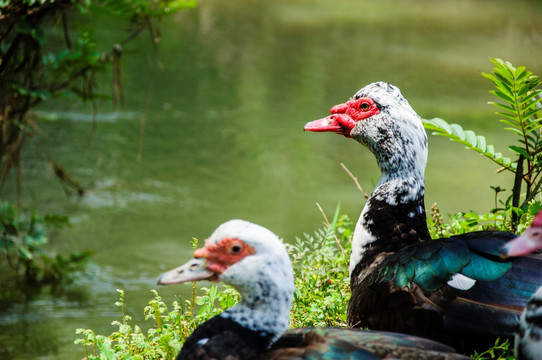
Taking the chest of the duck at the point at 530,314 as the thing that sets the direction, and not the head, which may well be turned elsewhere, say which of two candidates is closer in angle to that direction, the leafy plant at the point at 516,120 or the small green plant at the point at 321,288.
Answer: the small green plant

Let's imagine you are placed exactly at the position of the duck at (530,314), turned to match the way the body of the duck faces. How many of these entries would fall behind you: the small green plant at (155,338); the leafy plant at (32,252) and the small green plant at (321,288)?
0

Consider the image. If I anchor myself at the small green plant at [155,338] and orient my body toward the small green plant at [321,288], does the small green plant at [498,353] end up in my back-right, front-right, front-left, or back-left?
front-right

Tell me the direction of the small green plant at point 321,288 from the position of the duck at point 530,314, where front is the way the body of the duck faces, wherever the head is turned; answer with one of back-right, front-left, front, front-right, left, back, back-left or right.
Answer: front-right

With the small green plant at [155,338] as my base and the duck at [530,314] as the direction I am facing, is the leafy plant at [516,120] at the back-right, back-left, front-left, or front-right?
front-left

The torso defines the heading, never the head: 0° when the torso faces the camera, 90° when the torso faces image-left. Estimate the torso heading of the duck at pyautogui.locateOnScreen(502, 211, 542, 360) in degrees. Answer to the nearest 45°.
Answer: approximately 90°

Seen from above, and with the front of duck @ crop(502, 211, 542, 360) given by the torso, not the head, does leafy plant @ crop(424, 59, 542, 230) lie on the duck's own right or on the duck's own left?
on the duck's own right

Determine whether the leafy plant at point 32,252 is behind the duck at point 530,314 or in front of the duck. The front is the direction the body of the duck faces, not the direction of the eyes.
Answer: in front

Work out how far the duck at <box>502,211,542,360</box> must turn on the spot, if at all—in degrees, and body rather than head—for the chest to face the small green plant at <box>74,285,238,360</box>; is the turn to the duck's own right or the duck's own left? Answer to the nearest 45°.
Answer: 0° — it already faces it

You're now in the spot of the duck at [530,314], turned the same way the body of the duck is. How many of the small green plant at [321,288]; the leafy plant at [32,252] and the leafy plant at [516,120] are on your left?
0

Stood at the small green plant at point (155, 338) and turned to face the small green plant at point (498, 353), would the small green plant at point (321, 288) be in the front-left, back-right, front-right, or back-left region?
front-left

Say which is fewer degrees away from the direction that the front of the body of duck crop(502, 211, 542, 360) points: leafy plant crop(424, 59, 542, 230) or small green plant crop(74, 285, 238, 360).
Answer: the small green plant
